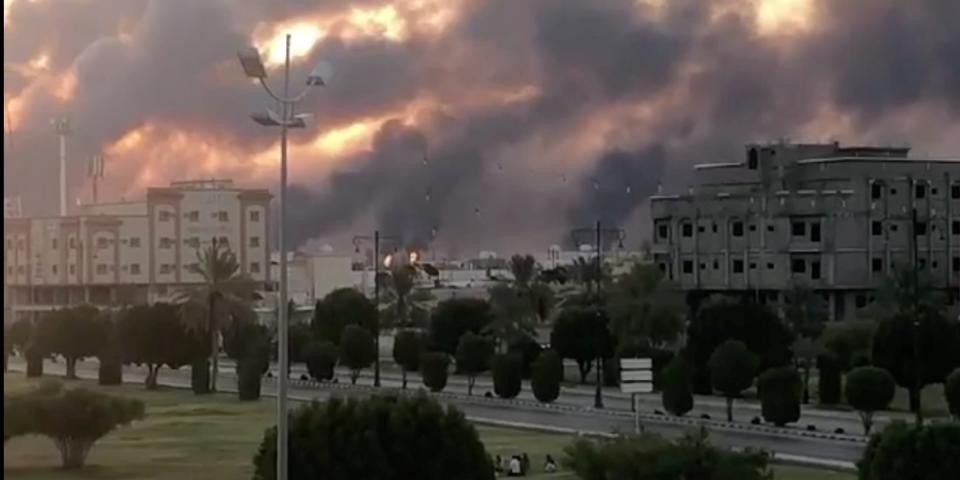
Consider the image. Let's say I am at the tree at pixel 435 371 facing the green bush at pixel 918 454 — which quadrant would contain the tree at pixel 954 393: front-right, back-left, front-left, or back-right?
front-left

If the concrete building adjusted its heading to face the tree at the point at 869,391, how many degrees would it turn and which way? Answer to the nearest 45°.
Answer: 0° — it already faces it

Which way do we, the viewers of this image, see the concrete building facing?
facing the viewer

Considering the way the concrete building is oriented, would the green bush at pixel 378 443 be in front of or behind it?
in front

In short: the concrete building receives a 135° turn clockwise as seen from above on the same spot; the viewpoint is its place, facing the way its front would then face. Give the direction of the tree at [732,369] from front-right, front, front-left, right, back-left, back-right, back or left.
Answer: back-left

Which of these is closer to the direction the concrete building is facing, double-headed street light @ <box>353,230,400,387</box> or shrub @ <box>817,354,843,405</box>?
the shrub

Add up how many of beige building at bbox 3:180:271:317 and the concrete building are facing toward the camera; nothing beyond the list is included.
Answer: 2

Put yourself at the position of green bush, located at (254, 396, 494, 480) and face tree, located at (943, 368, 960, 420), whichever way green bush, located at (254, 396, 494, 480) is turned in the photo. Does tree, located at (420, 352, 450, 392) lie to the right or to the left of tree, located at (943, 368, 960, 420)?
left

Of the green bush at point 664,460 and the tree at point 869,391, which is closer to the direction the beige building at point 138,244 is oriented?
the green bush

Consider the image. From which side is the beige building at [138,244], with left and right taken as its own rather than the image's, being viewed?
front

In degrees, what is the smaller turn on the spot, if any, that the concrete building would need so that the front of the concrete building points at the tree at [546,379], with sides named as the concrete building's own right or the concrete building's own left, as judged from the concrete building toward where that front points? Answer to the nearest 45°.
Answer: approximately 45° to the concrete building's own right

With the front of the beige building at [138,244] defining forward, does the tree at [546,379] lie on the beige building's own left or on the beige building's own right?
on the beige building's own left

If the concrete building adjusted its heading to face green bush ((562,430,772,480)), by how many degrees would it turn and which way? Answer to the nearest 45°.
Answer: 0° — it already faces it

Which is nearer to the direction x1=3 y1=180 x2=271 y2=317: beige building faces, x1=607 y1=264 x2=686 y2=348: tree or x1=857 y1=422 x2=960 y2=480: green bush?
the green bush

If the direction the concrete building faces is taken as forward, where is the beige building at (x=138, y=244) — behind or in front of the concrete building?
in front

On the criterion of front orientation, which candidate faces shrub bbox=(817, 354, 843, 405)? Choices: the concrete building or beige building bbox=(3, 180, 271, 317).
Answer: the concrete building

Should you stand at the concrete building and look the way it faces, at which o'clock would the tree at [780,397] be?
The tree is roughly at 12 o'clock from the concrete building.
